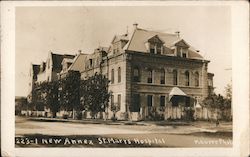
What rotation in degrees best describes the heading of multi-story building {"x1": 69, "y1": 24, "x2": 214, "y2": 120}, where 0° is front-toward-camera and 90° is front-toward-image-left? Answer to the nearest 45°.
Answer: approximately 315°
